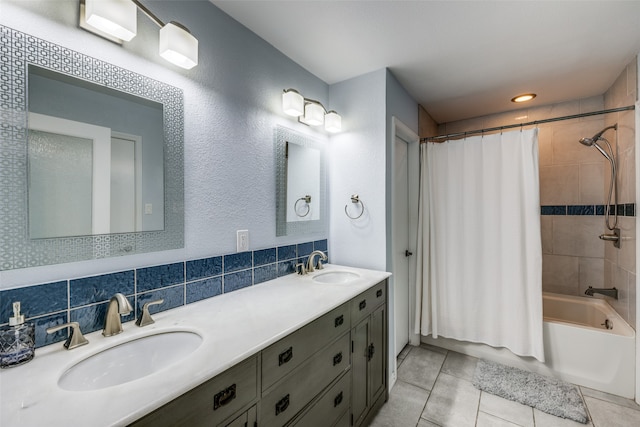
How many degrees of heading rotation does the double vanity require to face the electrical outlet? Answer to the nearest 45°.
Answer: approximately 135° to its left

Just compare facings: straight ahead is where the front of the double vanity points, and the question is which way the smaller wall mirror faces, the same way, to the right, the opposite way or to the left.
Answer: the same way

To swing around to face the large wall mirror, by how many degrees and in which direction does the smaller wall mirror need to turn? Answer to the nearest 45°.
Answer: approximately 90° to its right

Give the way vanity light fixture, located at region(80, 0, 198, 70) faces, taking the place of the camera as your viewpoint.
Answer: facing the viewer and to the right of the viewer

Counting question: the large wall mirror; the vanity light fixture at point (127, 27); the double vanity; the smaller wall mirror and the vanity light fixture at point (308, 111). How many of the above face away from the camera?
0

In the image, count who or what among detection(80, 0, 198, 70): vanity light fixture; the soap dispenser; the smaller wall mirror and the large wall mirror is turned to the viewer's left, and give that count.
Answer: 0

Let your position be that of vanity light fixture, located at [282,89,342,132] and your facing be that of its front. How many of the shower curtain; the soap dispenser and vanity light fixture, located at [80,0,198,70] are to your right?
2

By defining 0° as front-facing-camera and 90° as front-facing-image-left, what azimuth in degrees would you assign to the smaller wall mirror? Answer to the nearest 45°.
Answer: approximately 315°

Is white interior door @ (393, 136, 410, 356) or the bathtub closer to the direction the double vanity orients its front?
the bathtub

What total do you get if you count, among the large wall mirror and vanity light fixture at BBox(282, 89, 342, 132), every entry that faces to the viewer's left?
0

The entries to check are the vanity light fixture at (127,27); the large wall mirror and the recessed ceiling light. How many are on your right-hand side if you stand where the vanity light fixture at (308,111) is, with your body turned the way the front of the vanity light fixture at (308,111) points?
2

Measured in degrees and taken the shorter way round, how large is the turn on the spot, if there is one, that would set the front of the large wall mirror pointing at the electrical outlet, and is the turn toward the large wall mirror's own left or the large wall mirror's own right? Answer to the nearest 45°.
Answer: approximately 45° to the large wall mirror's own left

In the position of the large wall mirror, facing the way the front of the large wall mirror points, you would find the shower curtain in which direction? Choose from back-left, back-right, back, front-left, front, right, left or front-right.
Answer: front-left

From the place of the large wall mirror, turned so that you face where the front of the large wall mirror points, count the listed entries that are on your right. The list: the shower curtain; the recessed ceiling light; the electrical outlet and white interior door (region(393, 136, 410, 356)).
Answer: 0

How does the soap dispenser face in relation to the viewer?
toward the camera

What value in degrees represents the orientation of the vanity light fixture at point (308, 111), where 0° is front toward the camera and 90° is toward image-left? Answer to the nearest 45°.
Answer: approximately 315°

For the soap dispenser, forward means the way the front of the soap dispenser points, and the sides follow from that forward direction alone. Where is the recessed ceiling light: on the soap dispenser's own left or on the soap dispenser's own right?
on the soap dispenser's own left
